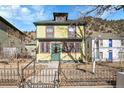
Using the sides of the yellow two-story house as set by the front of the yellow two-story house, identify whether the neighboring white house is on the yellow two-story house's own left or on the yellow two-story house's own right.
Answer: on the yellow two-story house's own left

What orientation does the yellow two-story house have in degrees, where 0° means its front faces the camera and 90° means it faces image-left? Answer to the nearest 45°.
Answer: approximately 0°

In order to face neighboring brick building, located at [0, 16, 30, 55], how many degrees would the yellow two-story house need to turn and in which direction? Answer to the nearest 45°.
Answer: approximately 135° to its right
